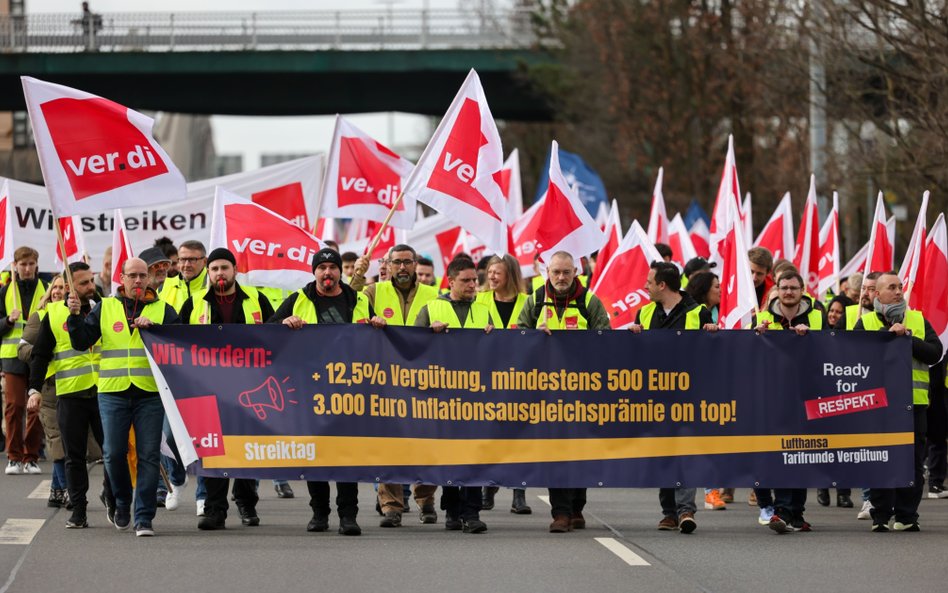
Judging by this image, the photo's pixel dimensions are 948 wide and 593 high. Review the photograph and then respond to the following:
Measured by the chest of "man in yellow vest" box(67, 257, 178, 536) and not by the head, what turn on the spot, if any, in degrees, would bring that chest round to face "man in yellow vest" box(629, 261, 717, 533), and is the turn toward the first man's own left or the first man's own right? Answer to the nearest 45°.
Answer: approximately 90° to the first man's own left

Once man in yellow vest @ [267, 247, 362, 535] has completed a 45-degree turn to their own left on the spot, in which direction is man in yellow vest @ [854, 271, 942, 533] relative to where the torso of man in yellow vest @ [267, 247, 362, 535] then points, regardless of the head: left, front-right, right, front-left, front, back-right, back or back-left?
front-left

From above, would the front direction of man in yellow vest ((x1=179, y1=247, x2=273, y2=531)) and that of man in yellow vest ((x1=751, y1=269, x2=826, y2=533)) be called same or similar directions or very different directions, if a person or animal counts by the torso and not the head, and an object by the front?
same or similar directions

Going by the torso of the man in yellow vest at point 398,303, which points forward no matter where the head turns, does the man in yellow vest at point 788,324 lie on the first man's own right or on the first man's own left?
on the first man's own left

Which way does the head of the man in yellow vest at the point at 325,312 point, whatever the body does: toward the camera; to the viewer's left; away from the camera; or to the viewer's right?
toward the camera

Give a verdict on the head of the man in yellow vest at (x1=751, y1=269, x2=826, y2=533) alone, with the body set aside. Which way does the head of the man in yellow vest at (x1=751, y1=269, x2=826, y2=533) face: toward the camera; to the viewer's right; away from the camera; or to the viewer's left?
toward the camera

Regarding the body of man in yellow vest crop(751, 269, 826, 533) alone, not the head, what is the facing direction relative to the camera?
toward the camera

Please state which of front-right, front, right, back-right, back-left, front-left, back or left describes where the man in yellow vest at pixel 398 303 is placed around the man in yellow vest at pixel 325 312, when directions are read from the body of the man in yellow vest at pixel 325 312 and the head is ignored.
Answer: back-left

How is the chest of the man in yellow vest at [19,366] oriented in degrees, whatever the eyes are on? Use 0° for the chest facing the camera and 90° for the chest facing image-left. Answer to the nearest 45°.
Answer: approximately 0°

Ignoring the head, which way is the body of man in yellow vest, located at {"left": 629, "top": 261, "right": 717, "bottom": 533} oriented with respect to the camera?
toward the camera

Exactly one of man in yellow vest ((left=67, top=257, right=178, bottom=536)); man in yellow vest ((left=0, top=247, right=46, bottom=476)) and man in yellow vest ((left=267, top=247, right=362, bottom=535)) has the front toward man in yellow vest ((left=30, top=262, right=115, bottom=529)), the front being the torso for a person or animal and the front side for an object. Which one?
man in yellow vest ((left=0, top=247, right=46, bottom=476))
